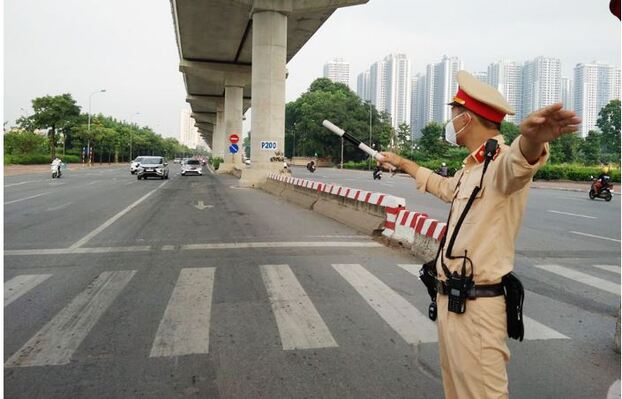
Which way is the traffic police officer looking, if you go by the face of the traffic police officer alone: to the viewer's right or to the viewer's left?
to the viewer's left

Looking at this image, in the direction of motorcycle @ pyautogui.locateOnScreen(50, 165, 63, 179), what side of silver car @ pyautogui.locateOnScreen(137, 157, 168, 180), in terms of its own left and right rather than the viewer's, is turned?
right

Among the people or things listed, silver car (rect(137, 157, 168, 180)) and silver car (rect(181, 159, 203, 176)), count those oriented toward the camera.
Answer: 2

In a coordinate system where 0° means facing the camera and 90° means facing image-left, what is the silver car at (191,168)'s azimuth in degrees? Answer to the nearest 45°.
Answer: approximately 0°

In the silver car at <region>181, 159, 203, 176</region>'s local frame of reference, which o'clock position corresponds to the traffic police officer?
The traffic police officer is roughly at 12 o'clock from the silver car.

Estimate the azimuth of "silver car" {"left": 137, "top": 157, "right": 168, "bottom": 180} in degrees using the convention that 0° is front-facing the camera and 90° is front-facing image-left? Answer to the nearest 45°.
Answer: approximately 0°
